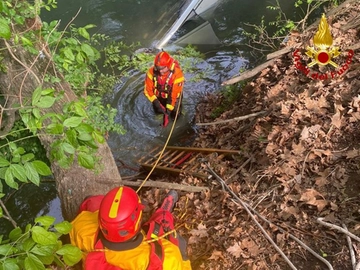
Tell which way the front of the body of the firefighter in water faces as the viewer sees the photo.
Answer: toward the camera

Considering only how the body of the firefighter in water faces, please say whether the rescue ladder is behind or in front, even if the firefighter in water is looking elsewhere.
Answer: in front

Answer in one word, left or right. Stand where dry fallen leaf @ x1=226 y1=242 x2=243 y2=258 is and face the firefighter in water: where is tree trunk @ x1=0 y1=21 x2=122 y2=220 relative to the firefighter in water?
left

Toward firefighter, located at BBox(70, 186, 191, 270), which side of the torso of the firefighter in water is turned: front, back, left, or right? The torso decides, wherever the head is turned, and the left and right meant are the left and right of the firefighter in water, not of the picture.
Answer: front

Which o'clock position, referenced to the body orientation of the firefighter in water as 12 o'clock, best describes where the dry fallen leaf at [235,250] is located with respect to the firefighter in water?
The dry fallen leaf is roughly at 12 o'clock from the firefighter in water.

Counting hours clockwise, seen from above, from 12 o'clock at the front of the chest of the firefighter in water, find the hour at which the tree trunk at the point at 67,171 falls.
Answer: The tree trunk is roughly at 1 o'clock from the firefighter in water.
